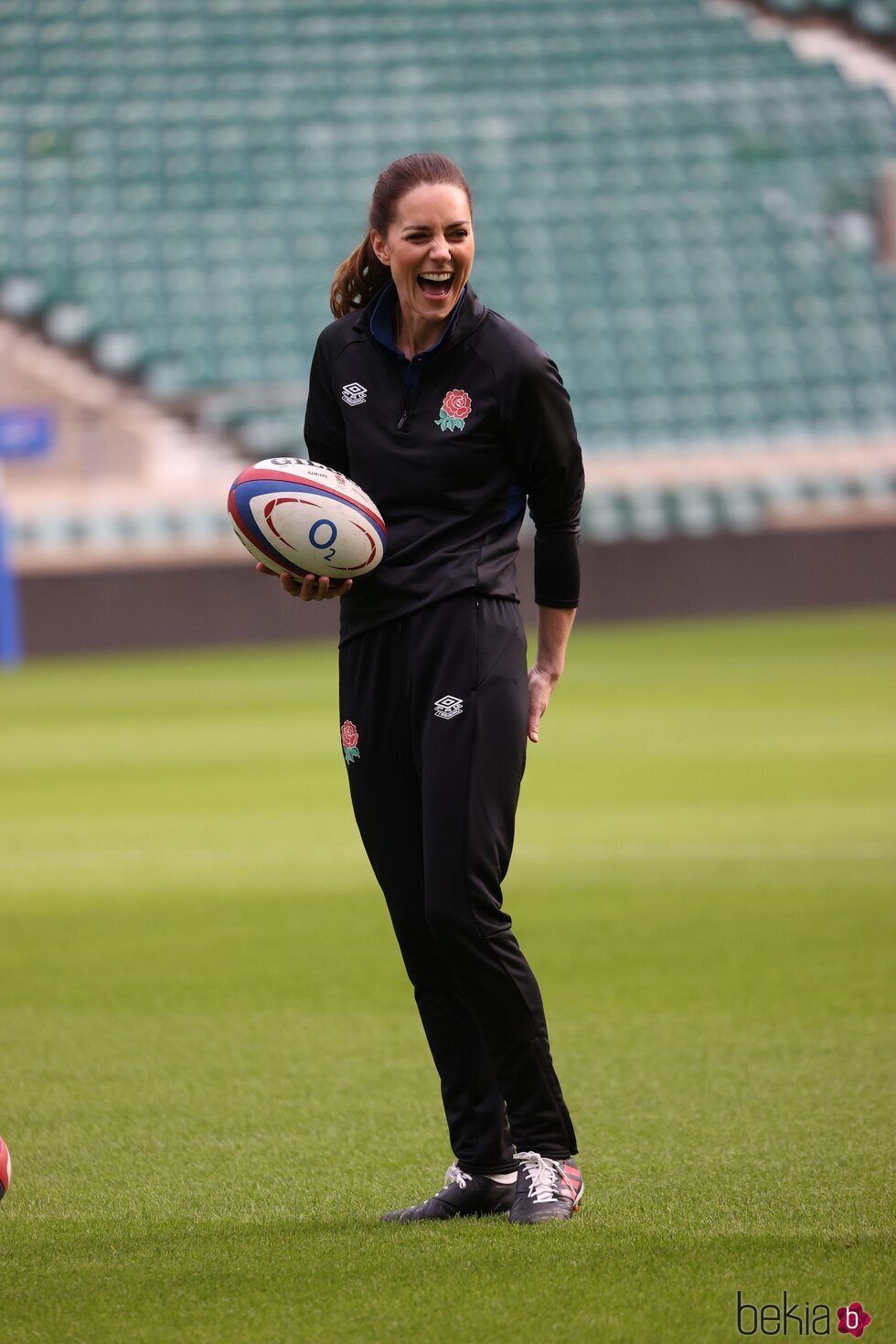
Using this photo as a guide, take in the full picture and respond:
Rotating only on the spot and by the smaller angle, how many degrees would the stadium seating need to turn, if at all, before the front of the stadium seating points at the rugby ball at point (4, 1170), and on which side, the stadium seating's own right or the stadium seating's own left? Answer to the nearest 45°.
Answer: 0° — it already faces it

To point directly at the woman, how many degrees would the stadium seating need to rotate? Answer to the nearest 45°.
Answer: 0° — it already faces them

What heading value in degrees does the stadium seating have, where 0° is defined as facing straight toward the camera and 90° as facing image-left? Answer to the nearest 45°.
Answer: approximately 0°

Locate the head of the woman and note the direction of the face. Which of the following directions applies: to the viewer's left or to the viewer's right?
to the viewer's right
